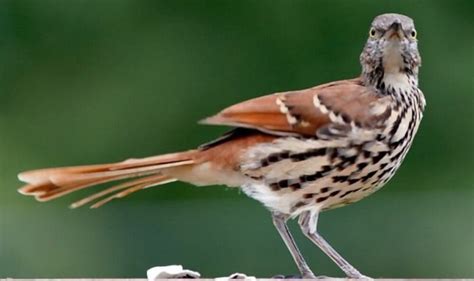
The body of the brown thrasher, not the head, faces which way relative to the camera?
to the viewer's right
